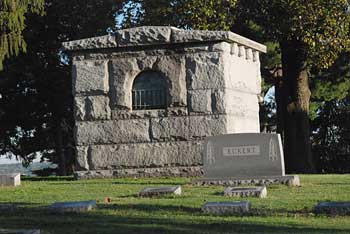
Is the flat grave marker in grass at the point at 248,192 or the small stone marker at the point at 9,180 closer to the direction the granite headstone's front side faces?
the flat grave marker in grass

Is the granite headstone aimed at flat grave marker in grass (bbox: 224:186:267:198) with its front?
yes

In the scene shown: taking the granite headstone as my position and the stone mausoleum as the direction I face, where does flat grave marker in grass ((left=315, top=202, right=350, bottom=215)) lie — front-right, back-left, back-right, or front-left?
back-left

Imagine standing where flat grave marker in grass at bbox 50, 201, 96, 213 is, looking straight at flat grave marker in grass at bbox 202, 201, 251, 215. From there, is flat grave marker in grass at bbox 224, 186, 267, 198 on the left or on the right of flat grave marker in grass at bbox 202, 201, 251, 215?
left

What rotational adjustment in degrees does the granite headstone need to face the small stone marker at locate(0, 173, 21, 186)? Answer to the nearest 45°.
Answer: approximately 90° to its right

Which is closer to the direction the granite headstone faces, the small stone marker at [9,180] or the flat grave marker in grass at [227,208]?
the flat grave marker in grass

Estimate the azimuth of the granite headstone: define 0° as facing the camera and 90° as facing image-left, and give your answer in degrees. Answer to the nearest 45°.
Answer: approximately 0°

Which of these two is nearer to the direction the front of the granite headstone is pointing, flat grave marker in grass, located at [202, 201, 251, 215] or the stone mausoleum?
the flat grave marker in grass

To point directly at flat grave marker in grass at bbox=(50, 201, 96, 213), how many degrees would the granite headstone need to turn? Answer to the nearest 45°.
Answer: approximately 45° to its right

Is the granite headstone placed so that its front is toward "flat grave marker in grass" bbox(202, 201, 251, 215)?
yes

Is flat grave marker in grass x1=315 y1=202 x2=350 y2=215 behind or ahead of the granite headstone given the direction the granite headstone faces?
ahead

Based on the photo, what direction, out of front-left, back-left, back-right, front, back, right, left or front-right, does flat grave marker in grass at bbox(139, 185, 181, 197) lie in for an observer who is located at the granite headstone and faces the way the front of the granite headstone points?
front-right
